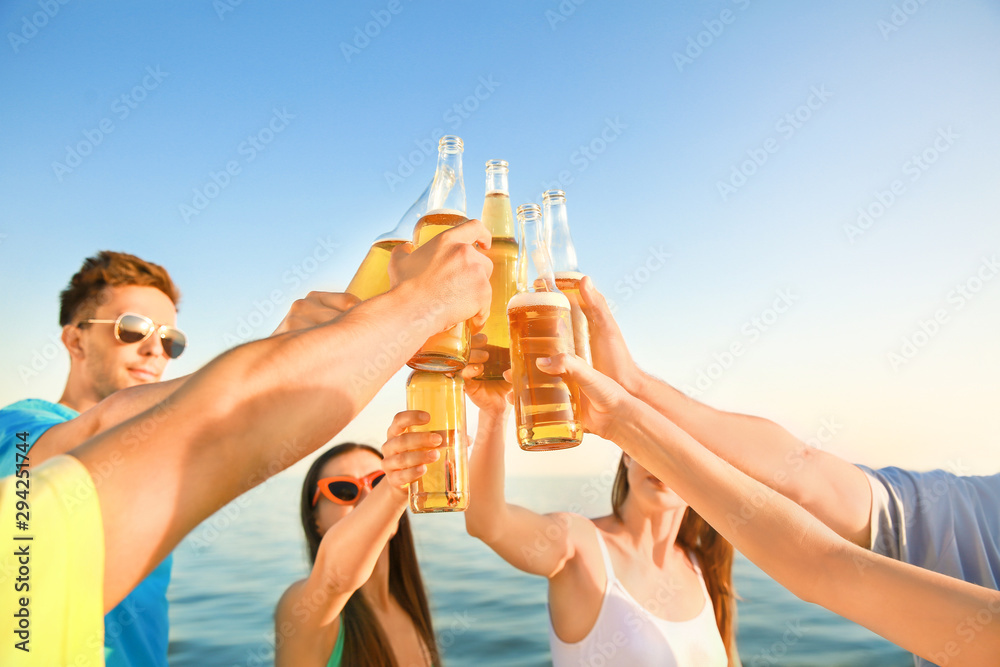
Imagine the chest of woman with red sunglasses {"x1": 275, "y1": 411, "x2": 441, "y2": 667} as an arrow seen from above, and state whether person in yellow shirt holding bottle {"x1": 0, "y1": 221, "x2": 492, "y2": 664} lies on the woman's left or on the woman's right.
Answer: on the woman's right

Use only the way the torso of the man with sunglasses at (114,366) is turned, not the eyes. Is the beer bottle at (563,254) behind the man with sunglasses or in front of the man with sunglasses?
in front

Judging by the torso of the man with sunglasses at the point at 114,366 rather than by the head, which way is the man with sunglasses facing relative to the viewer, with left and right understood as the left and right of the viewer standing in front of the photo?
facing the viewer and to the right of the viewer

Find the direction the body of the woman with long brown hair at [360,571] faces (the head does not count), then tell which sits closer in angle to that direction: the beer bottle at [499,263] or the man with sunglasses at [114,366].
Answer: the beer bottle

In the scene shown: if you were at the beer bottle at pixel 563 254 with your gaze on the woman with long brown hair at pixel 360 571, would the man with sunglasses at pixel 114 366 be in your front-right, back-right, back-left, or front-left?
front-left

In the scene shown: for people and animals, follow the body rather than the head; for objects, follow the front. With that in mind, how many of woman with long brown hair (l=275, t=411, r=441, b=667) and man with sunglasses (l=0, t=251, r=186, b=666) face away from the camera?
0

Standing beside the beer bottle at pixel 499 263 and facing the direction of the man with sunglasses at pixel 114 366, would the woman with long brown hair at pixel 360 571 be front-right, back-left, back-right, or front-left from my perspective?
front-right
